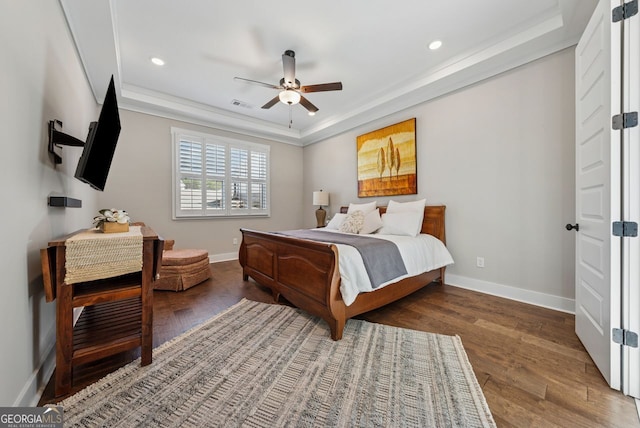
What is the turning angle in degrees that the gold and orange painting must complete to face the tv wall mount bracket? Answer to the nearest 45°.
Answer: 0° — it already faces it

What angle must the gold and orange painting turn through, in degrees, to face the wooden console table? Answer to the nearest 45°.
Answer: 0° — it already faces it

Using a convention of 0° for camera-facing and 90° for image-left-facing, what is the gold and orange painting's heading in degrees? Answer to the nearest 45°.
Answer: approximately 45°

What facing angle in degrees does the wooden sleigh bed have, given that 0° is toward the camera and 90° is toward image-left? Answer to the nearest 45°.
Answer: approximately 45°

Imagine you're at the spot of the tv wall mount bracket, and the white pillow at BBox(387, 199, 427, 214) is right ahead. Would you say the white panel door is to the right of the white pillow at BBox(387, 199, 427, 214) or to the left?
right

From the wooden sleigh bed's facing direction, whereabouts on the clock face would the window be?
The window is roughly at 3 o'clock from the wooden sleigh bed.

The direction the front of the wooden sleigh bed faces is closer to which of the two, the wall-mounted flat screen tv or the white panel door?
the wall-mounted flat screen tv

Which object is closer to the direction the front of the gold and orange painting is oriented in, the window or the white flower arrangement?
the white flower arrangement
